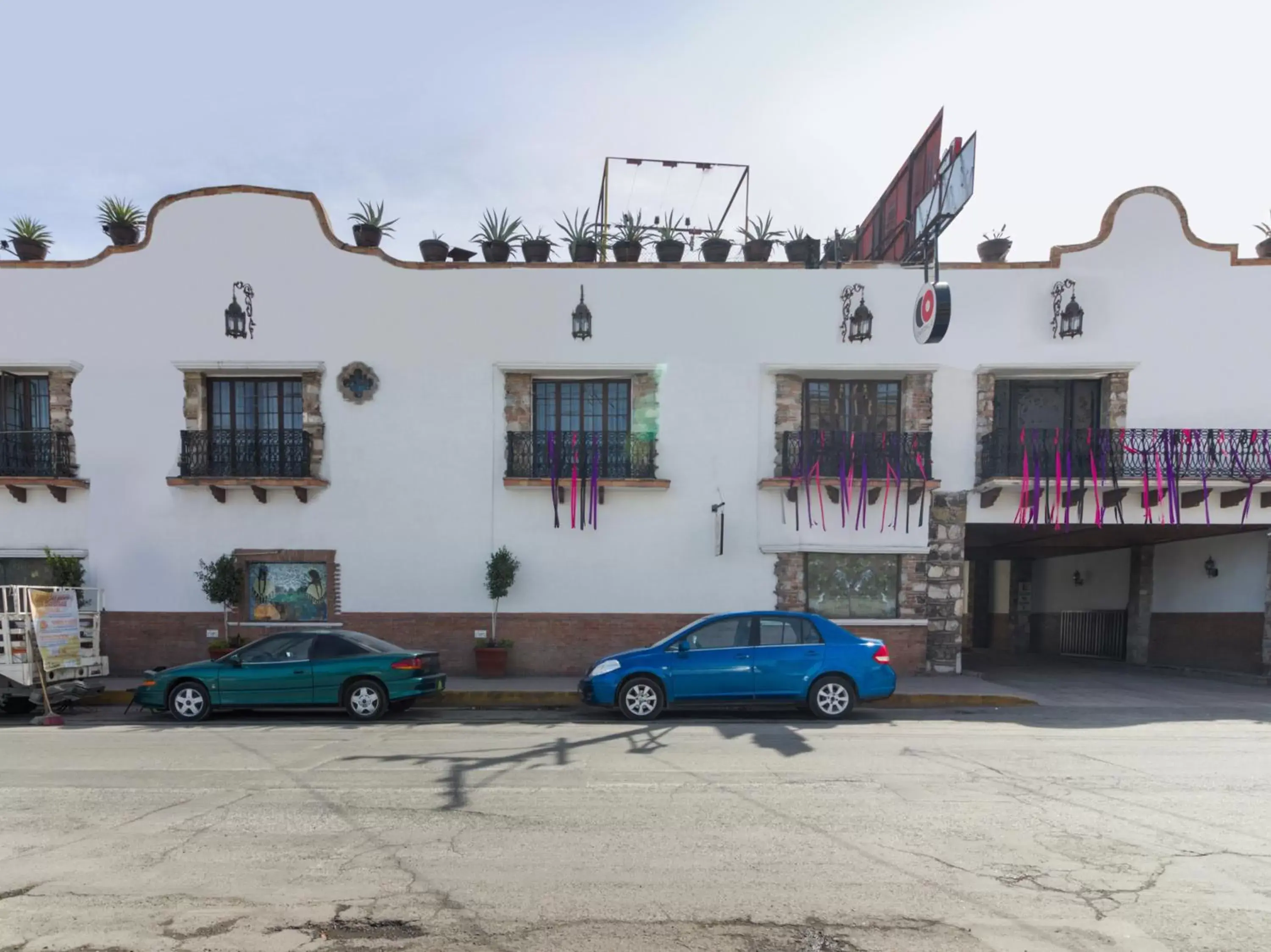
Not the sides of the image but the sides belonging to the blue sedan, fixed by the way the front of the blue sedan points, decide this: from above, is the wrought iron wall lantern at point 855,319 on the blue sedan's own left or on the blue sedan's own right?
on the blue sedan's own right

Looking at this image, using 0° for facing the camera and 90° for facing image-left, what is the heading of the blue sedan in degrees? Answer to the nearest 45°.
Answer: approximately 90°

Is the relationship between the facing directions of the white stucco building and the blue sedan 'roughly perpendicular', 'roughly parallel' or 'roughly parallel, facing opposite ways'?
roughly perpendicular

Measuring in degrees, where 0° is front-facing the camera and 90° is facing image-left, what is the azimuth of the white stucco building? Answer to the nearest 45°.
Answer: approximately 0°

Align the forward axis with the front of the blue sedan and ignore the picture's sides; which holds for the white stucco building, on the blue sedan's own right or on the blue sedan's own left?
on the blue sedan's own right

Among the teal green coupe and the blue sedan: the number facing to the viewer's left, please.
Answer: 2

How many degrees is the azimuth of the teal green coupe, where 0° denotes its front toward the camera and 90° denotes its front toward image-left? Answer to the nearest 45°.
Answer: approximately 90°
